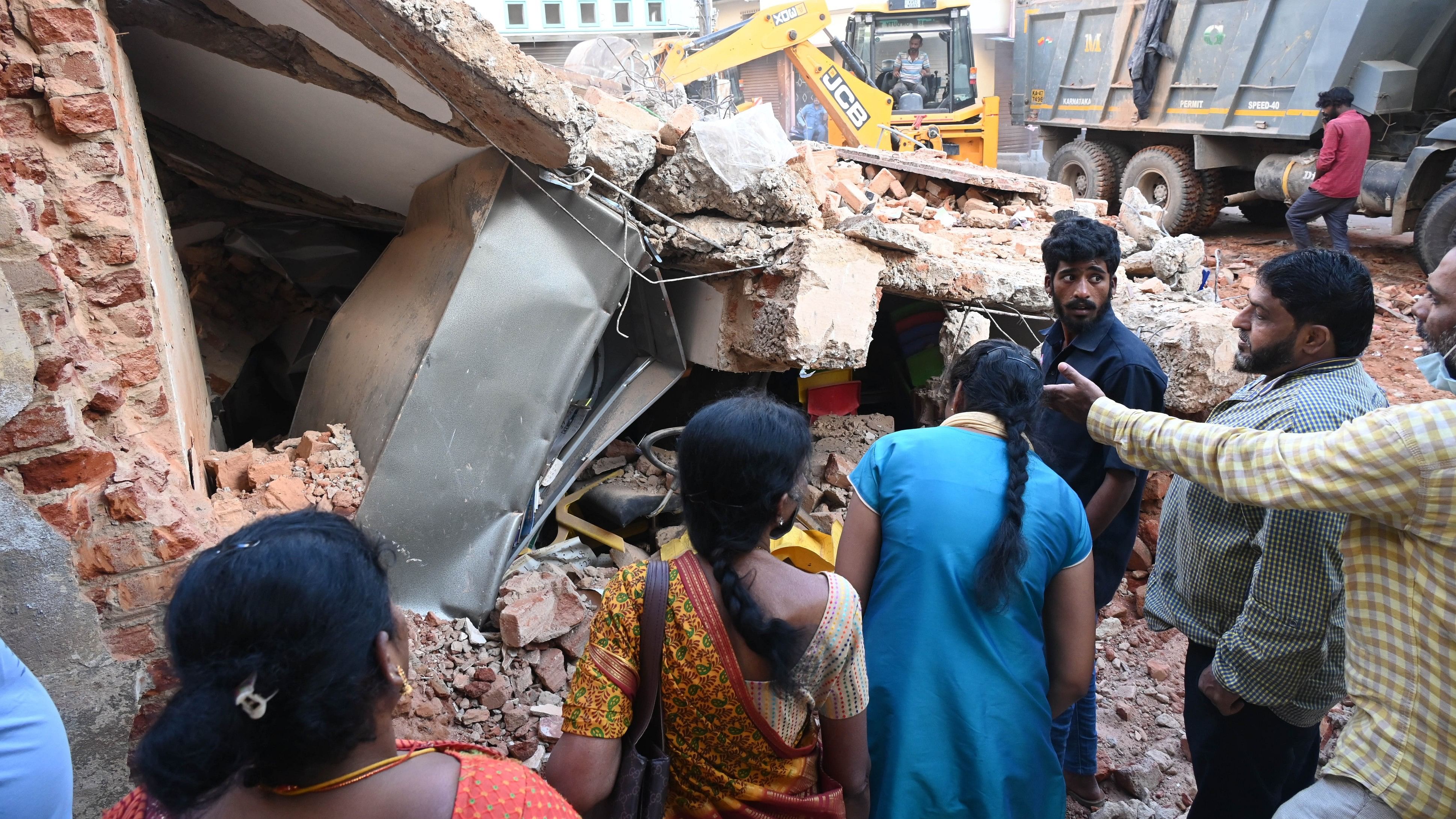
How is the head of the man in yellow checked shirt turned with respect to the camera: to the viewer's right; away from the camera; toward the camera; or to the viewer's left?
to the viewer's left

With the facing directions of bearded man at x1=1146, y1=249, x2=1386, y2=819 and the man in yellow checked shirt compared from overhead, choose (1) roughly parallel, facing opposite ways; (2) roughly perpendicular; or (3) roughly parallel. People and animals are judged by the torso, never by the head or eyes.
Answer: roughly parallel

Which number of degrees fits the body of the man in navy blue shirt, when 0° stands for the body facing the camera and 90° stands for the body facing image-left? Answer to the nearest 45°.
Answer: approximately 45°

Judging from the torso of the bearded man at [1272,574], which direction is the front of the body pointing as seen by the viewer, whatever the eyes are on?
to the viewer's left

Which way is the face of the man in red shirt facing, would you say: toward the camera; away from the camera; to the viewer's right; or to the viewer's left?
to the viewer's left

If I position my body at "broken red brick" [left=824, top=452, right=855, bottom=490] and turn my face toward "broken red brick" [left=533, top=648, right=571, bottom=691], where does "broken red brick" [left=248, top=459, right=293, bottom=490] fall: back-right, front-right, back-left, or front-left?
front-right

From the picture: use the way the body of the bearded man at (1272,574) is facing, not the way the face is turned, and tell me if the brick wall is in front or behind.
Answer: in front

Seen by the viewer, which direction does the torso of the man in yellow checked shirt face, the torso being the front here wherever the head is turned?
to the viewer's left

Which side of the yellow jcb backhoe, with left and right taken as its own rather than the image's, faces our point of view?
back

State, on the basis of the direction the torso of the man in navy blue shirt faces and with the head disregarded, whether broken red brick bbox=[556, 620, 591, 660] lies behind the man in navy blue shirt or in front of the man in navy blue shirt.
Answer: in front

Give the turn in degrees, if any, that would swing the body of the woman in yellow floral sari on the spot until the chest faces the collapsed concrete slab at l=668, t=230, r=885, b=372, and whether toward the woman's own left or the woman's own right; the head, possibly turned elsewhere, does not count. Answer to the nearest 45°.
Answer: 0° — they already face it

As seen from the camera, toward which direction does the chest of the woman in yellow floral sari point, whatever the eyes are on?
away from the camera
